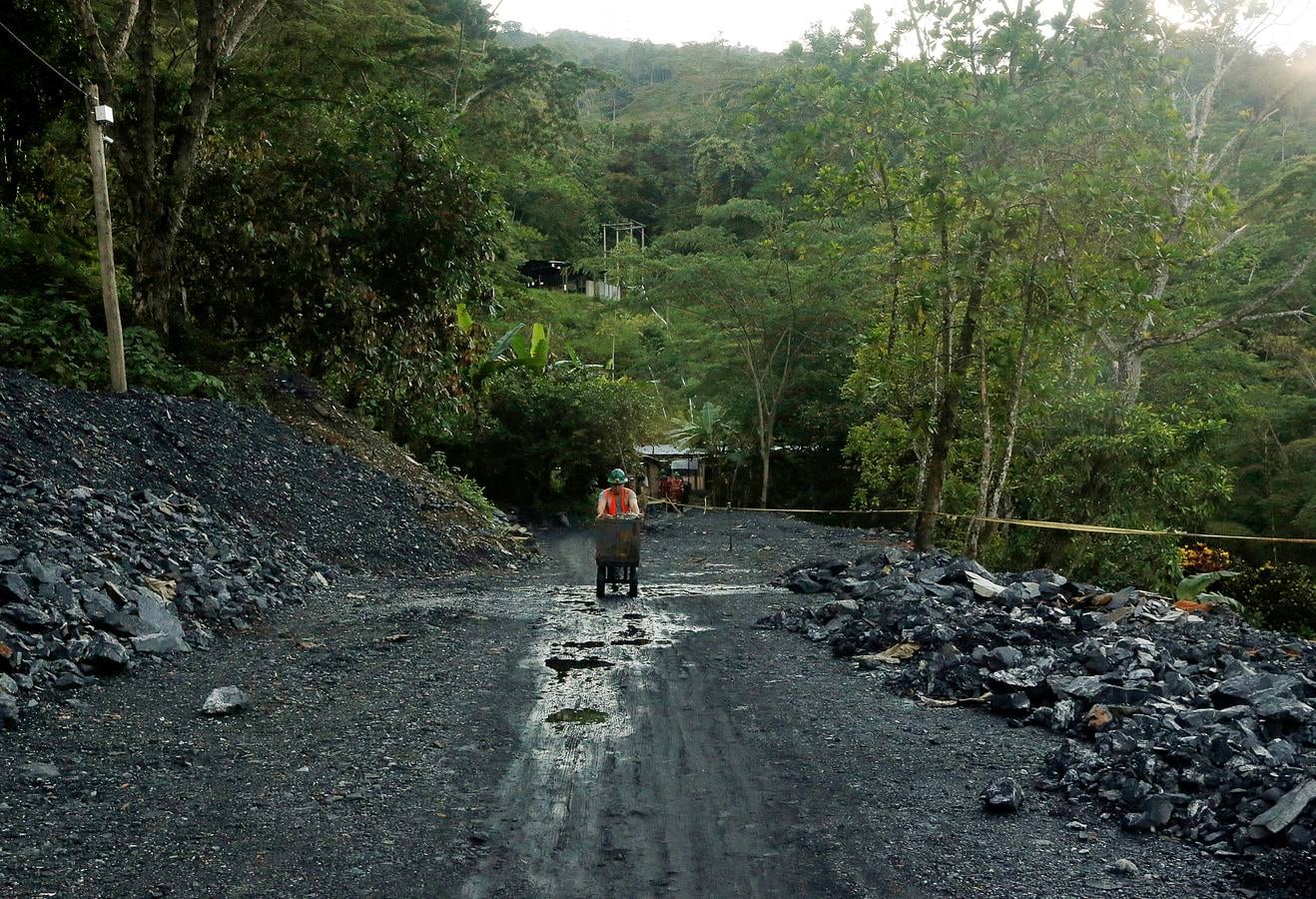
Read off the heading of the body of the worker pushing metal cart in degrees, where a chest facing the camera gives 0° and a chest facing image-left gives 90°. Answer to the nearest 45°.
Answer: approximately 0°

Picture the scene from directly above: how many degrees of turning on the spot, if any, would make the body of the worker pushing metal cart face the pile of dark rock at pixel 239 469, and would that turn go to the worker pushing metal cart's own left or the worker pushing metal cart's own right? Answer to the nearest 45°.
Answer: approximately 135° to the worker pushing metal cart's own right

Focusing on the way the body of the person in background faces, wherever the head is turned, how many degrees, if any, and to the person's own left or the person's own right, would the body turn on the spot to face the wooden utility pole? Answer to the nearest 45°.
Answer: approximately 90° to the person's own right

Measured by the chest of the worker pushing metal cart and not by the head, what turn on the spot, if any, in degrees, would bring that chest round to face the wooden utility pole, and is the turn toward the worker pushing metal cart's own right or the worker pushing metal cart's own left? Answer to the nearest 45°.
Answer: approximately 90° to the worker pushing metal cart's own right

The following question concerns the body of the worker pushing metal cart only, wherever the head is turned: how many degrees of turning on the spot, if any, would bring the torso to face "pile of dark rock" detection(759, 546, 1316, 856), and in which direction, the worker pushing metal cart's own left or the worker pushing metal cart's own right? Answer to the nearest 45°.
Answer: approximately 45° to the worker pushing metal cart's own left

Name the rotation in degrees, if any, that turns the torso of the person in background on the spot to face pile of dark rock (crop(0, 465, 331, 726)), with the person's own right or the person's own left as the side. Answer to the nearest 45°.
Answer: approximately 45° to the person's own right

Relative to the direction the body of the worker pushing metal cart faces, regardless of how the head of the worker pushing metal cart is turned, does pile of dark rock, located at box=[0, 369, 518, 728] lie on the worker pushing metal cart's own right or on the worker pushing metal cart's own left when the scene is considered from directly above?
on the worker pushing metal cart's own right

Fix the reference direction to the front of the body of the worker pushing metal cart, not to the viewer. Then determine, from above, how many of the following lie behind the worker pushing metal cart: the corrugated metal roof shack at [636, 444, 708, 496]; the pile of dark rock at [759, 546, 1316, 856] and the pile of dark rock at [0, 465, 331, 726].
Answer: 1

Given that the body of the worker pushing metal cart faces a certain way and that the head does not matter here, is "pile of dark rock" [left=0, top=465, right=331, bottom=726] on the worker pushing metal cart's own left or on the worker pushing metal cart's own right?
on the worker pushing metal cart's own right

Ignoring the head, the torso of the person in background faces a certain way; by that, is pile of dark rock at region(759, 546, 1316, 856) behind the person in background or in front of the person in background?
in front

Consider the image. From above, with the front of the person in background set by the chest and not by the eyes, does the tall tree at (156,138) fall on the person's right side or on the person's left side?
on the person's right side
